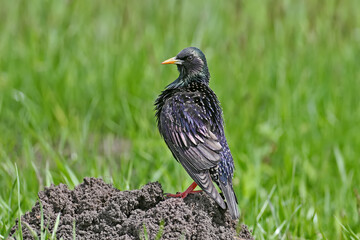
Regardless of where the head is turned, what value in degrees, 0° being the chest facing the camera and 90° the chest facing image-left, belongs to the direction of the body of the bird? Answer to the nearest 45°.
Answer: approximately 135°
